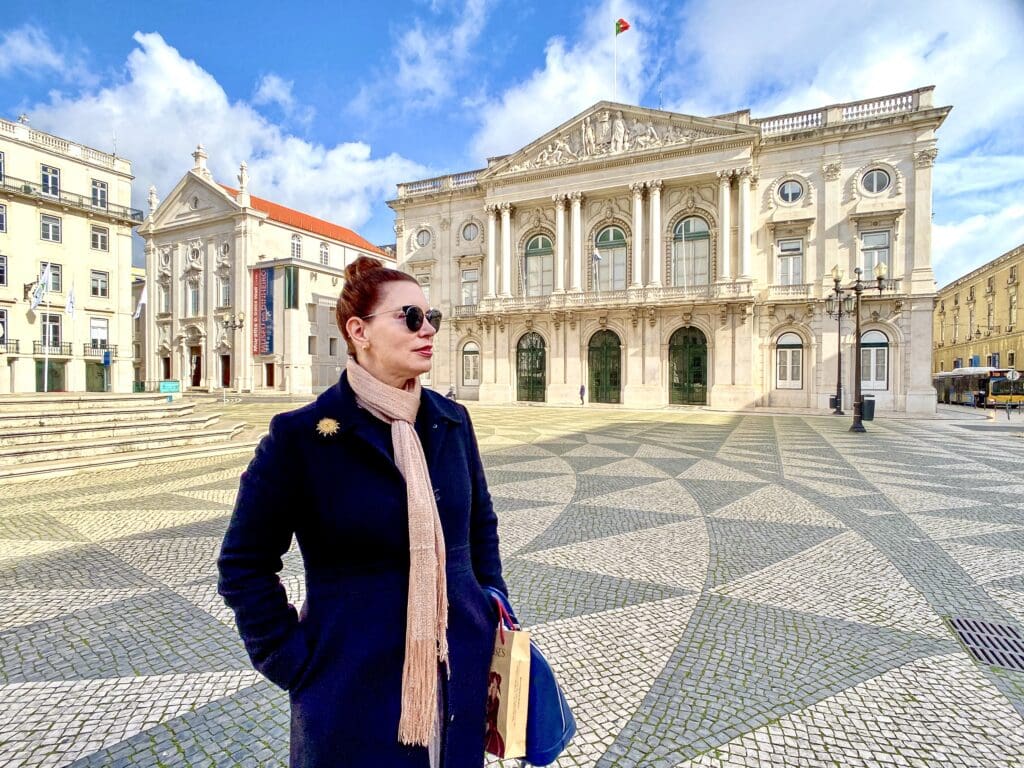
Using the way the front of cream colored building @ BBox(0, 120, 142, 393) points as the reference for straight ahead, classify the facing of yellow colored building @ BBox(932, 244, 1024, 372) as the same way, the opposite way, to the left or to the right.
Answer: the opposite way

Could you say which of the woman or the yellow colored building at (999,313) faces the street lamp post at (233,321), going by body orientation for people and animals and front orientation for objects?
the yellow colored building

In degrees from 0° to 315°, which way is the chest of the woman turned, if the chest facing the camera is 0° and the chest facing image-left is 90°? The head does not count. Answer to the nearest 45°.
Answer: approximately 315°

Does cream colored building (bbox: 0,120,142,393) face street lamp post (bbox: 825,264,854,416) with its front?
yes

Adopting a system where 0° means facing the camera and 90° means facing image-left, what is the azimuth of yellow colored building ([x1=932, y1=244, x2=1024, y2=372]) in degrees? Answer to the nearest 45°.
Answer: approximately 45°

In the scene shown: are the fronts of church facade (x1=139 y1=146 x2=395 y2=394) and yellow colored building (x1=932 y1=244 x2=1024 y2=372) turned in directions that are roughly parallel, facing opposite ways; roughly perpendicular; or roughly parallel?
roughly perpendicular

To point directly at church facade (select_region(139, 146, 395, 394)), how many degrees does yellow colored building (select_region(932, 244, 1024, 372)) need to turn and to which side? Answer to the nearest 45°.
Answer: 0° — it already faces it

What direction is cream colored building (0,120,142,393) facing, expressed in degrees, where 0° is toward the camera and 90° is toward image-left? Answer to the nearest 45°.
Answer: approximately 315°

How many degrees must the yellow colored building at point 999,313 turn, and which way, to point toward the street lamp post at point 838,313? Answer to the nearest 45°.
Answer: approximately 45° to its left
